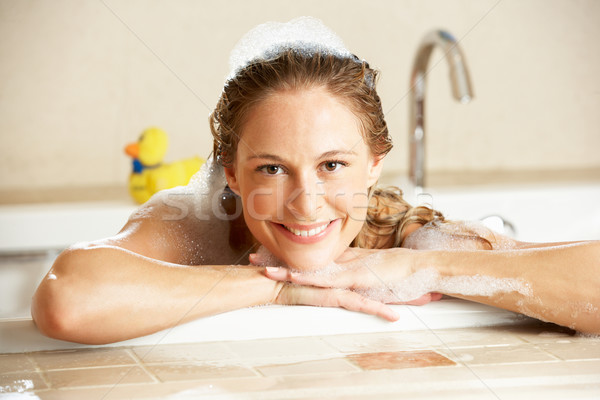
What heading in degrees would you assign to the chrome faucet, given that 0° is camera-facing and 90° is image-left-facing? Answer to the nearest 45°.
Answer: approximately 315°

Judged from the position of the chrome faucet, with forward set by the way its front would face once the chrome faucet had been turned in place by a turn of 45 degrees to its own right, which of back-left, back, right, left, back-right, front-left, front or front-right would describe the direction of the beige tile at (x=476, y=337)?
front

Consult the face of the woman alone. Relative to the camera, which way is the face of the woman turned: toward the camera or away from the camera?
toward the camera

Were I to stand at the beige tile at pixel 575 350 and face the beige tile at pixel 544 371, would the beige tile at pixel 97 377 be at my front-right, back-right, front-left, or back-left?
front-right

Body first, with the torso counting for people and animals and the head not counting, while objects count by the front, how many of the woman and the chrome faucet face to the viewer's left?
0

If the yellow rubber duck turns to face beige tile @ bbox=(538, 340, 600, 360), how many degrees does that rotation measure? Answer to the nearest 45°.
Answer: approximately 135° to its left

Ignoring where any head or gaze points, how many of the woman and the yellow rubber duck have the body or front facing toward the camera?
1

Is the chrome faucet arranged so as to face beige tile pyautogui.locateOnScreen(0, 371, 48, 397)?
no

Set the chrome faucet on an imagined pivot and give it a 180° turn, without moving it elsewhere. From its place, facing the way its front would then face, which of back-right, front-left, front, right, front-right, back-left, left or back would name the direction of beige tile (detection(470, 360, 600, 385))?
back-left

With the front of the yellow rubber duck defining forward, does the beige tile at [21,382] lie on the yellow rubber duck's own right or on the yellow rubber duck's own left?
on the yellow rubber duck's own left

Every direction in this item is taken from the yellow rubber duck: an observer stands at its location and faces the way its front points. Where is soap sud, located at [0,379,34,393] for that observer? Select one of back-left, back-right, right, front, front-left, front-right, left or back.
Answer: left

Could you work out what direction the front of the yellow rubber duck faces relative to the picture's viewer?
facing to the left of the viewer

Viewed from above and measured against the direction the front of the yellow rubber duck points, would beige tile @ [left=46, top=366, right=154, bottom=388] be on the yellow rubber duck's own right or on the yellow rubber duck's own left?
on the yellow rubber duck's own left

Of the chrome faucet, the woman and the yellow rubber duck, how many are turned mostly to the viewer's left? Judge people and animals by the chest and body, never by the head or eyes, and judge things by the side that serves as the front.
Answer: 1

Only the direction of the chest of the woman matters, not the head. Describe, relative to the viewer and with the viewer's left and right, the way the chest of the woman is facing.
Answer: facing the viewer

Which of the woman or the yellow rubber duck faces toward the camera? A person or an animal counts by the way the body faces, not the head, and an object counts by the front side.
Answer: the woman
